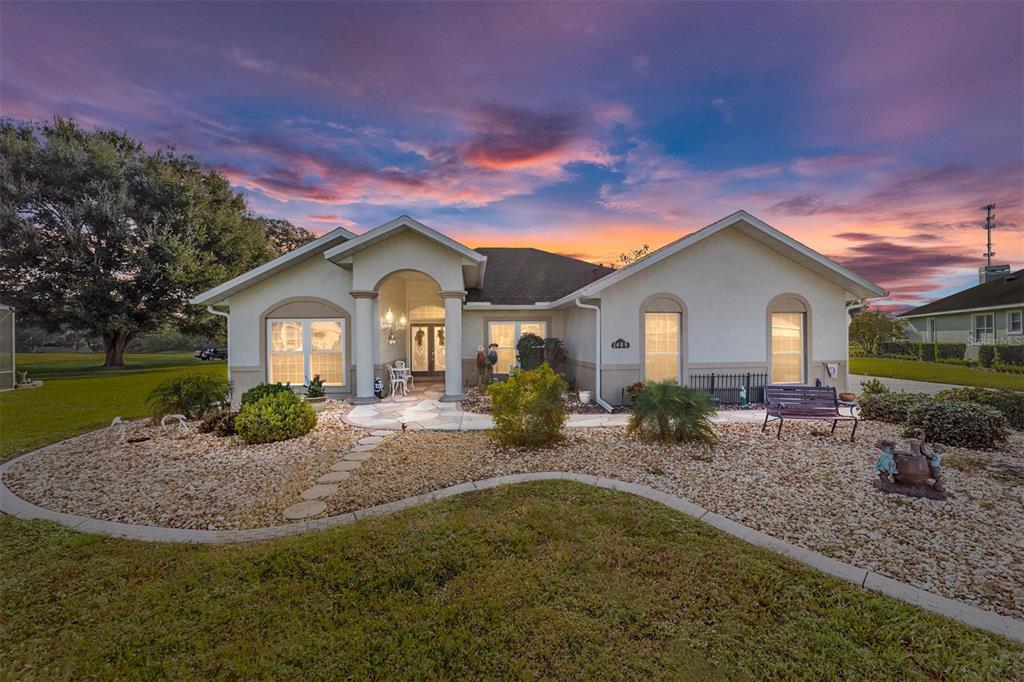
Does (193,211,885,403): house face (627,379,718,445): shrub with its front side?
yes

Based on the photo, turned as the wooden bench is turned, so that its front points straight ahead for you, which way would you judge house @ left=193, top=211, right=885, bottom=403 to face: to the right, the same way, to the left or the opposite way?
the same way

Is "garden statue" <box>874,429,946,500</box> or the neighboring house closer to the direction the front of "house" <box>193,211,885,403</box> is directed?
the garden statue

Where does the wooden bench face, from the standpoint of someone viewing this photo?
facing the viewer and to the right of the viewer

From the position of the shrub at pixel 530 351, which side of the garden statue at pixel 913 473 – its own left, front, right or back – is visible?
right

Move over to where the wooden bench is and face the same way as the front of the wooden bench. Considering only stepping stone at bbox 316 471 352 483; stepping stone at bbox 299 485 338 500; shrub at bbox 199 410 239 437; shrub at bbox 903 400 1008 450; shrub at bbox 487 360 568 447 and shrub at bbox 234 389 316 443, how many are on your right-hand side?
5

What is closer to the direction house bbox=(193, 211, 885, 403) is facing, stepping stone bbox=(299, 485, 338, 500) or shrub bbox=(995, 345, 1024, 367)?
the stepping stone

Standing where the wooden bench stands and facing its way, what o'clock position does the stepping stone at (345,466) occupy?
The stepping stone is roughly at 3 o'clock from the wooden bench.

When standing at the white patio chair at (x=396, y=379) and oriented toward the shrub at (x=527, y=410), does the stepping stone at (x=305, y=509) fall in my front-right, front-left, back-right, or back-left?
front-right

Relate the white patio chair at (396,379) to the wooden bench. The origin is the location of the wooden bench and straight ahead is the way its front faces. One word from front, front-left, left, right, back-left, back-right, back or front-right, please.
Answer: back-right

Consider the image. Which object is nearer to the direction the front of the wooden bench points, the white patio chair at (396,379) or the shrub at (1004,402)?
the shrub

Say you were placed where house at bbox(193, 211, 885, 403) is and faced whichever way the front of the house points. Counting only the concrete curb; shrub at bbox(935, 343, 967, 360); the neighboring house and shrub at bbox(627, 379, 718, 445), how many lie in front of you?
2

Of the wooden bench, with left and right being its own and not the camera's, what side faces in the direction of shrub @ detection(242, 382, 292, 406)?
right

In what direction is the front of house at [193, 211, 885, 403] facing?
toward the camera

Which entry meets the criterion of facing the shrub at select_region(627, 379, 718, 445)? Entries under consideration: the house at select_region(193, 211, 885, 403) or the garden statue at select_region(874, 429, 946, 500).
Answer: the house

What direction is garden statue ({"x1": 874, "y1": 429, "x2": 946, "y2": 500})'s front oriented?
toward the camera

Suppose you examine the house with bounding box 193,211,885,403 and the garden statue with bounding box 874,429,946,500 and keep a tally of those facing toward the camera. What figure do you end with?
2

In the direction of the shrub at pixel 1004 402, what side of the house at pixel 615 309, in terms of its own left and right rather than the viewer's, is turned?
left
